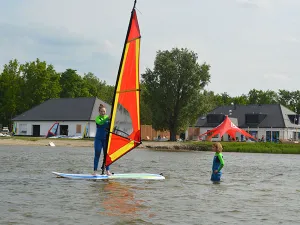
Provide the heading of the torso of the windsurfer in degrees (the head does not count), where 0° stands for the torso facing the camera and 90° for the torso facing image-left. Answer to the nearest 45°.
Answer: approximately 0°

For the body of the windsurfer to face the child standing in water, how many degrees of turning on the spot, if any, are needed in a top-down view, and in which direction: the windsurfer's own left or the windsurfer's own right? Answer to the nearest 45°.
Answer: approximately 90° to the windsurfer's own left
